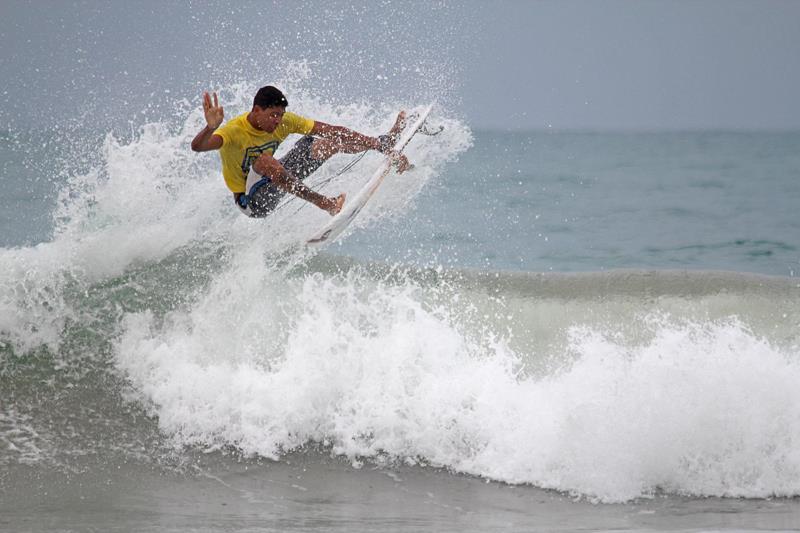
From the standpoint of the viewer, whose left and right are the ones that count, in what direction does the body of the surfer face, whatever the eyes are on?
facing the viewer and to the right of the viewer
